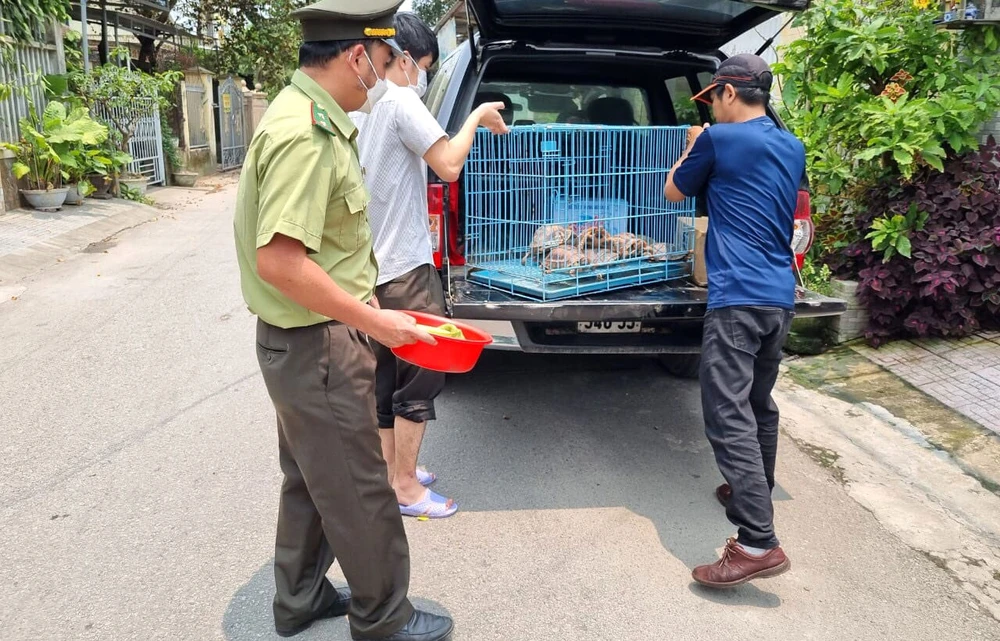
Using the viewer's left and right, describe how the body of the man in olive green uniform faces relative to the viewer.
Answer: facing to the right of the viewer

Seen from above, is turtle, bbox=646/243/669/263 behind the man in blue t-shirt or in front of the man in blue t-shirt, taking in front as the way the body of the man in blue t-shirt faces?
in front

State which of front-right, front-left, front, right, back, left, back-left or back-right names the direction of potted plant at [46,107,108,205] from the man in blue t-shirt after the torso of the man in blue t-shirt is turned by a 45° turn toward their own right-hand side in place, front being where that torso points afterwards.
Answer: front-left

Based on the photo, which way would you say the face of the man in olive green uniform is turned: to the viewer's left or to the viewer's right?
to the viewer's right

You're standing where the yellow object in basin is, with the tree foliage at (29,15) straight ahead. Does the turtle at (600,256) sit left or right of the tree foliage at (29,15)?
right

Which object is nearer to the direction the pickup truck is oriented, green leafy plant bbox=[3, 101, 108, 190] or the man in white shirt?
the green leafy plant

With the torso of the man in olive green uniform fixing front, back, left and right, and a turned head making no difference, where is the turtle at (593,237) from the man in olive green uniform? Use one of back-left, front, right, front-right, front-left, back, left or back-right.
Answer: front-left

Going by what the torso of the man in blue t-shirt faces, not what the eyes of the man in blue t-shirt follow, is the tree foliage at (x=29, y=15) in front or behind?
in front

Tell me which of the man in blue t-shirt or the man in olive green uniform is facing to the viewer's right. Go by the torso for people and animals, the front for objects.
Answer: the man in olive green uniform

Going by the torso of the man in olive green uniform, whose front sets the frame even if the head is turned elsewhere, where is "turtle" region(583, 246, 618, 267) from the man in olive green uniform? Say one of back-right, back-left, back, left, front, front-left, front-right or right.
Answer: front-left

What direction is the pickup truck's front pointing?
away from the camera

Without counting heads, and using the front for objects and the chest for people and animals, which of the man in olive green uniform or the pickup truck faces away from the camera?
the pickup truck

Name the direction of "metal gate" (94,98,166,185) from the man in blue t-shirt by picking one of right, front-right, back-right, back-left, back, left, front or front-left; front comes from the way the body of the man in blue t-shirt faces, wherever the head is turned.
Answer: front

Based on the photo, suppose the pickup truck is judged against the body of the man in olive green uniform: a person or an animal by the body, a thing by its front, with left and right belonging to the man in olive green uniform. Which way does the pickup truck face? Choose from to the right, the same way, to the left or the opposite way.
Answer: to the left

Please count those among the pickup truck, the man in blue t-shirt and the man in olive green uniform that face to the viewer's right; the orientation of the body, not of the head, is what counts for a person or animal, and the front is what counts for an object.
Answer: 1
